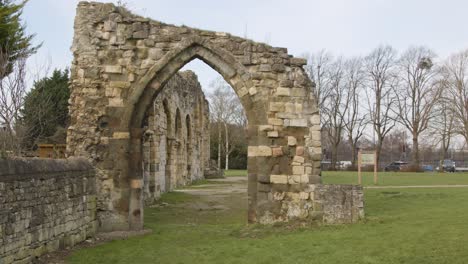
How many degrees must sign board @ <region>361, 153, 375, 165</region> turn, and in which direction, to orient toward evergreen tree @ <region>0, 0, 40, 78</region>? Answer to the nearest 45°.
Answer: approximately 45° to its right

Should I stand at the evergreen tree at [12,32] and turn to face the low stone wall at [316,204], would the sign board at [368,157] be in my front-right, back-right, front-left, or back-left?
front-left

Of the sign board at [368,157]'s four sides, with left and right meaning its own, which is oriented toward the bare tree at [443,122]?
back

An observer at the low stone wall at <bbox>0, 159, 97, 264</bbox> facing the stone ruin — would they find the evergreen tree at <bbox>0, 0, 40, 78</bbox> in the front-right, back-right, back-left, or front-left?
front-left

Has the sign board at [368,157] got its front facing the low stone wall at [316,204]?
yes

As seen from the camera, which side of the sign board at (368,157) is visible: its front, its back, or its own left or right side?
front

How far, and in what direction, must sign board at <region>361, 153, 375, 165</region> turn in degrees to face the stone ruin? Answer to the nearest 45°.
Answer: approximately 45° to its right

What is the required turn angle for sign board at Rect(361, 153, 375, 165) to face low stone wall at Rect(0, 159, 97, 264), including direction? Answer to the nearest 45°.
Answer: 0° — it already faces it

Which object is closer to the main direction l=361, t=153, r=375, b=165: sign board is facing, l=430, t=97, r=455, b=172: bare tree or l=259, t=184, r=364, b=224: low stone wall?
the low stone wall

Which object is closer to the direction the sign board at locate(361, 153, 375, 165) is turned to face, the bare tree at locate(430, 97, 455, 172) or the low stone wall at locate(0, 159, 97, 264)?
the low stone wall
